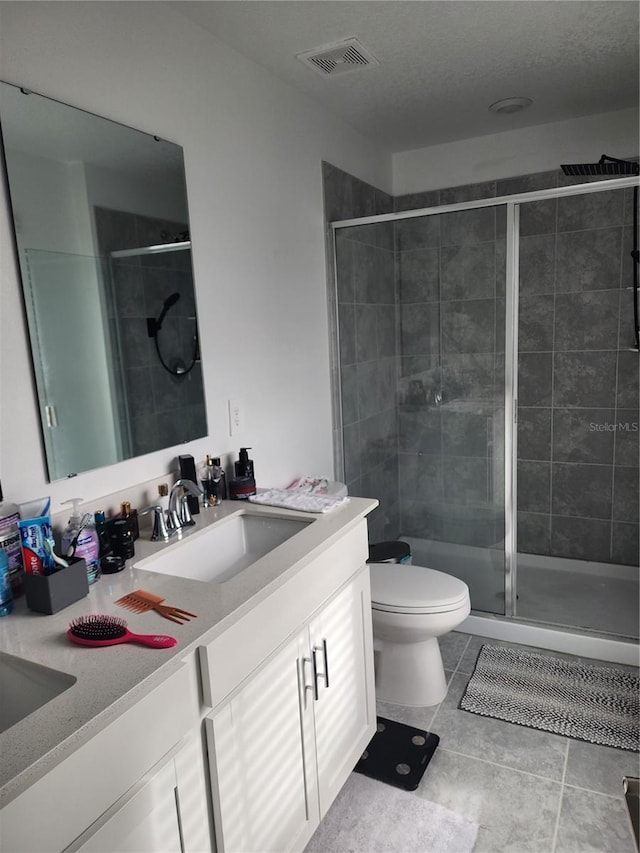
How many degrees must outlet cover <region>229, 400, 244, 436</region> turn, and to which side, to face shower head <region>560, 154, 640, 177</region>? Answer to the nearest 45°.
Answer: approximately 45° to its left

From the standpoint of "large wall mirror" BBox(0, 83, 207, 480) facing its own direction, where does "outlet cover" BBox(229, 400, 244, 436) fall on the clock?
The outlet cover is roughly at 9 o'clock from the large wall mirror.

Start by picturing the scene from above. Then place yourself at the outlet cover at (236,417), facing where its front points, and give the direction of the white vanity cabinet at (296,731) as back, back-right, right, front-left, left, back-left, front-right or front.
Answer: front-right

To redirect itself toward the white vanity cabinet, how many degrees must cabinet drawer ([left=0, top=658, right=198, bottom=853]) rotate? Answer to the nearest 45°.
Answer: approximately 90° to its left

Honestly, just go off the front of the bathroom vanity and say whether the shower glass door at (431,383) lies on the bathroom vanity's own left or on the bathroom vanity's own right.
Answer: on the bathroom vanity's own left

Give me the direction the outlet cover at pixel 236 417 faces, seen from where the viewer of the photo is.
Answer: facing the viewer and to the right of the viewer

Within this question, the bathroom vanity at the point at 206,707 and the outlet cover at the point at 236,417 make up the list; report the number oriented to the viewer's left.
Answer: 0

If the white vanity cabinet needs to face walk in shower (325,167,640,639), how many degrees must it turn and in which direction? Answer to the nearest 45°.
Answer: approximately 90° to its left

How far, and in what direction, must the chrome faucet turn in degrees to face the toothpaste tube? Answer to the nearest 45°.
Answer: approximately 90° to its right

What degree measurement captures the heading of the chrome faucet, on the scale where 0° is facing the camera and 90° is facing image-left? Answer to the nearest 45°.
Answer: approximately 315°

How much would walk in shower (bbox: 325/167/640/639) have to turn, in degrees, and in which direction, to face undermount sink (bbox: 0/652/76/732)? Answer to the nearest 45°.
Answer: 0° — it already faces it
